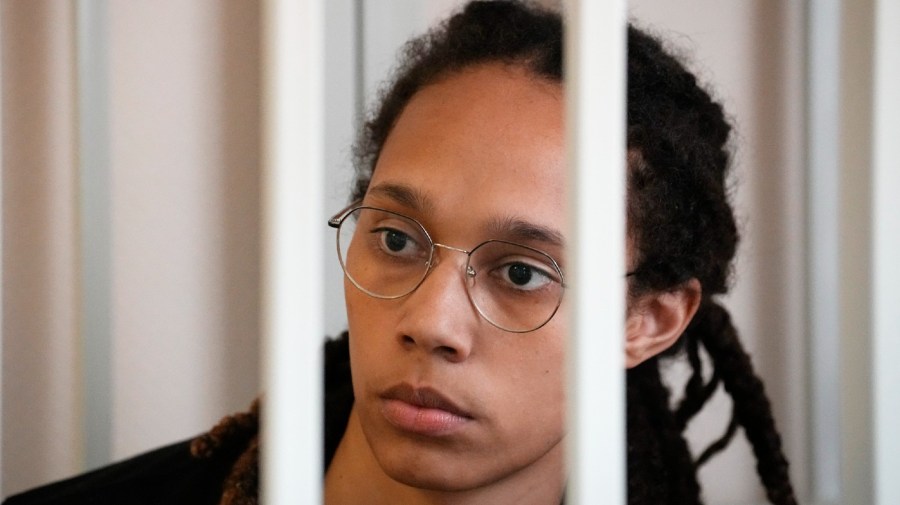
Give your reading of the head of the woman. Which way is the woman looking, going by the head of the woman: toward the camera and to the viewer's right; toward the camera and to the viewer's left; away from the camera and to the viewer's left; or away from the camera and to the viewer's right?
toward the camera and to the viewer's left

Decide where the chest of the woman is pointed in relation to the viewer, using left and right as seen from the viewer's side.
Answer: facing the viewer and to the left of the viewer

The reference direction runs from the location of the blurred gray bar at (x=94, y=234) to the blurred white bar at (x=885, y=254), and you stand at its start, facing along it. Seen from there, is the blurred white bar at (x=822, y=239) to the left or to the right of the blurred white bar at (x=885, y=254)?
left

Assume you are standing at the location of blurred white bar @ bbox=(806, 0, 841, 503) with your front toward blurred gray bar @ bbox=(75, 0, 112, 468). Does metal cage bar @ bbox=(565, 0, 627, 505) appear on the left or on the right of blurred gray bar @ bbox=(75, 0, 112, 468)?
left

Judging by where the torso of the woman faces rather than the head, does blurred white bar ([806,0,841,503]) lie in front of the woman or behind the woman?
behind
